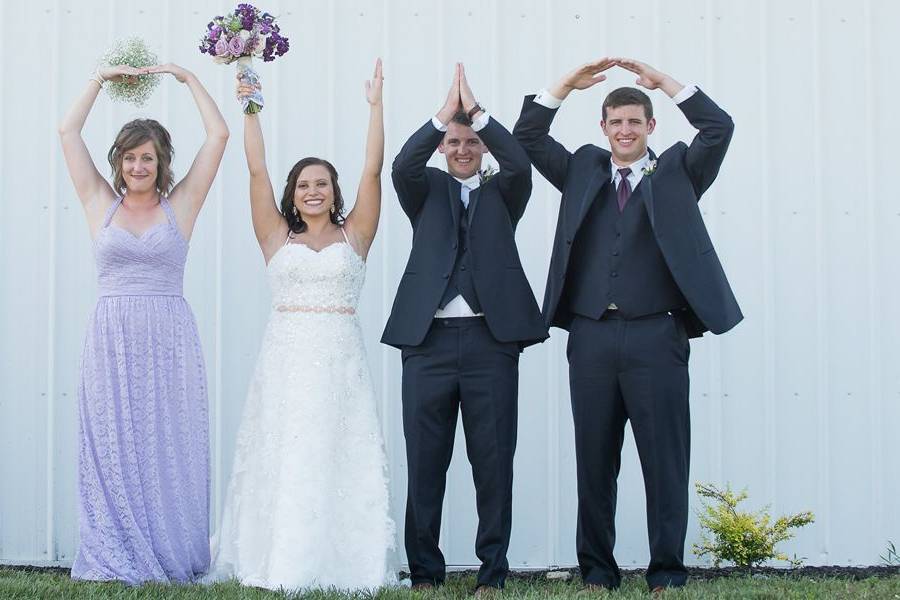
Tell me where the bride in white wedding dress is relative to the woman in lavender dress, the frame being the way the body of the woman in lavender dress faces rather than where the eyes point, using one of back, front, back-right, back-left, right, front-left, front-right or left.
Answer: left

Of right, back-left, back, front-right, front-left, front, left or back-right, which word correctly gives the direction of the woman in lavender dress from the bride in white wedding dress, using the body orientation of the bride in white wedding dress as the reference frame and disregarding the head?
right

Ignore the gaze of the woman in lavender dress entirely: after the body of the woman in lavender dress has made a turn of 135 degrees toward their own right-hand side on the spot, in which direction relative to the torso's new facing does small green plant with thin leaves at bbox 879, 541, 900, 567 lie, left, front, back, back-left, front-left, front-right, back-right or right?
back-right

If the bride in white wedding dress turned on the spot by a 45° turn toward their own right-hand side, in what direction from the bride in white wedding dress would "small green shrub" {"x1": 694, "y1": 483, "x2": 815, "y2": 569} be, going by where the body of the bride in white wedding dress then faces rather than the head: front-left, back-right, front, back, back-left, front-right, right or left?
back-left

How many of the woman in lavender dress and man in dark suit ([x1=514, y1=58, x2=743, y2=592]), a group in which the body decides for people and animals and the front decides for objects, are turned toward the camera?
2

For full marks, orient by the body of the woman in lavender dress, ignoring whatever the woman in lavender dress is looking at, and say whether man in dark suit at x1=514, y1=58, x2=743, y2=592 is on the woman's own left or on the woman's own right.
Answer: on the woman's own left

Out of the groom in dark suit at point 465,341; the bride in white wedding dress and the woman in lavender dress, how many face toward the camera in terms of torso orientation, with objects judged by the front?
3

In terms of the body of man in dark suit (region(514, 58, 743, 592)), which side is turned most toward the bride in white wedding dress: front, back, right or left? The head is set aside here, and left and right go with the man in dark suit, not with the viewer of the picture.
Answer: right
